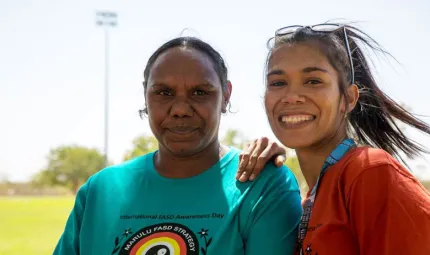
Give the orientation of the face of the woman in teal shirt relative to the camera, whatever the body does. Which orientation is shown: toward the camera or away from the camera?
toward the camera

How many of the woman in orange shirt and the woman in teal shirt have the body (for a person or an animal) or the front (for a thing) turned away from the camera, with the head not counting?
0

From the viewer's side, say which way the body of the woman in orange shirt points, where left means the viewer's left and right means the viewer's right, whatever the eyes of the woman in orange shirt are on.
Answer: facing the viewer and to the left of the viewer

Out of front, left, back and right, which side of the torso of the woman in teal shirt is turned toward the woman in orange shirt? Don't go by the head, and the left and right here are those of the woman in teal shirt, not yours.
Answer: left

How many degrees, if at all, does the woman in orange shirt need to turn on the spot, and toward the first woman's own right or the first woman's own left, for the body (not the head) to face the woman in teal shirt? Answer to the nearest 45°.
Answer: approximately 45° to the first woman's own right

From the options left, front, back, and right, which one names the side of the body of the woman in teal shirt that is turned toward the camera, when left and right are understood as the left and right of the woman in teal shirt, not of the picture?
front
